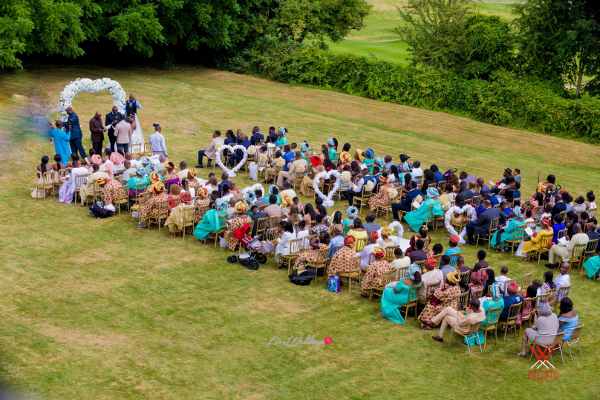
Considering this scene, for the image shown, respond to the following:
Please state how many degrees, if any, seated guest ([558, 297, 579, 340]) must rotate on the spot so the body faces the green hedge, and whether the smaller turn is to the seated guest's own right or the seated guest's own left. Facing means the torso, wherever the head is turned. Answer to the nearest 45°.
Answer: approximately 45° to the seated guest's own right

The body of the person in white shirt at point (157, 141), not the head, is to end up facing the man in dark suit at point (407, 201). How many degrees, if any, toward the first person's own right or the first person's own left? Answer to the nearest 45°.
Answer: approximately 180°

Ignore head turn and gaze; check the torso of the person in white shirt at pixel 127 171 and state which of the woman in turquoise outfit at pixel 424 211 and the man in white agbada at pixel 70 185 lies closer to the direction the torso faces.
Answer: the man in white agbada

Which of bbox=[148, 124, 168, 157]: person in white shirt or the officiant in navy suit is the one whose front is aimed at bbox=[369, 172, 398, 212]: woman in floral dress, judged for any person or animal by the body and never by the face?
the officiant in navy suit

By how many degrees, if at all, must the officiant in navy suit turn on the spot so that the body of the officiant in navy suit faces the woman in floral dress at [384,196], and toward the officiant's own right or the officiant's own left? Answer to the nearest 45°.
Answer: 0° — they already face them

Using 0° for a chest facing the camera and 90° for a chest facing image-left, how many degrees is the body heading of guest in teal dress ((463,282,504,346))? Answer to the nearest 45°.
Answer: approximately 135°

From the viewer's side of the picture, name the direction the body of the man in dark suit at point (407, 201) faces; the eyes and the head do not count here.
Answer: to the viewer's left

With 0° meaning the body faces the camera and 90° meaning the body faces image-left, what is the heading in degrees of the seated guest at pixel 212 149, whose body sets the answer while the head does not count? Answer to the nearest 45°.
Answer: approximately 90°

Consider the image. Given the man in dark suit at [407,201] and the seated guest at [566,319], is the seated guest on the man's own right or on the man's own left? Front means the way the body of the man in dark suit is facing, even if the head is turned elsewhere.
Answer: on the man's own left

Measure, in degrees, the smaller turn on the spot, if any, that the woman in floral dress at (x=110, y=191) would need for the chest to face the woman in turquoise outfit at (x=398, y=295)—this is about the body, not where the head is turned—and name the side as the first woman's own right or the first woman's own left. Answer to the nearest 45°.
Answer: approximately 180°
